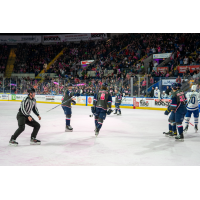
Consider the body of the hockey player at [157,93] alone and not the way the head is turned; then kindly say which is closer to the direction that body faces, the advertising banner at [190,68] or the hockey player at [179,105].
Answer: the hockey player

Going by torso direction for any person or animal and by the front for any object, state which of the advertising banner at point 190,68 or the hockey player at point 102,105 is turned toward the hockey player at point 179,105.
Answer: the advertising banner

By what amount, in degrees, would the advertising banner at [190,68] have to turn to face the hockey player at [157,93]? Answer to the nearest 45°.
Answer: approximately 45° to its right

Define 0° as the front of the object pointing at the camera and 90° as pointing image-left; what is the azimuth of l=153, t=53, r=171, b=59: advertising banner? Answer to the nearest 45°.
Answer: approximately 0°

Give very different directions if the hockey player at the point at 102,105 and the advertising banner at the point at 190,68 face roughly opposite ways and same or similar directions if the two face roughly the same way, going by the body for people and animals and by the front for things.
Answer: very different directions

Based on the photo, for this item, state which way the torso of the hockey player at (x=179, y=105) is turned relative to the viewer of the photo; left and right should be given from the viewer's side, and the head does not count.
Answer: facing away from the viewer and to the left of the viewer

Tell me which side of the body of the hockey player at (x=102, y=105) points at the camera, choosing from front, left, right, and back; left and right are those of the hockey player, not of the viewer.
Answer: back

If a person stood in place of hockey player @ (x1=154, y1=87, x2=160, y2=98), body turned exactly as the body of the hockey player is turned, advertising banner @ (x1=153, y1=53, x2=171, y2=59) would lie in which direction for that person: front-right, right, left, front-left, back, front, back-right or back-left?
back

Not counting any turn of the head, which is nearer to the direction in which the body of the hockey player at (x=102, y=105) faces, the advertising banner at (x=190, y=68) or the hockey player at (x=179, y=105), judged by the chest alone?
the advertising banner
